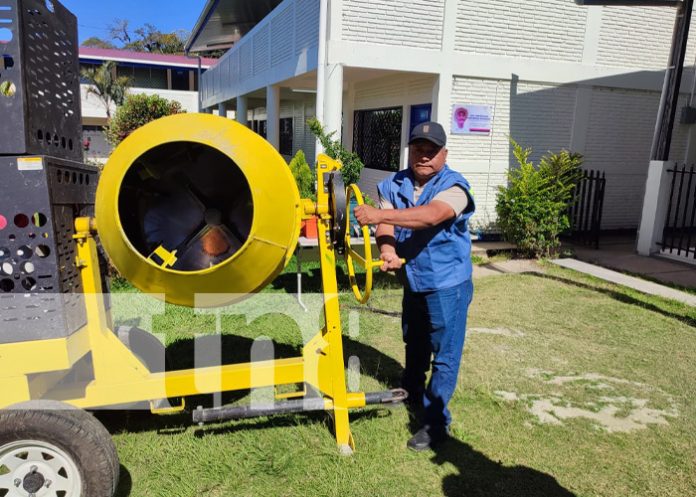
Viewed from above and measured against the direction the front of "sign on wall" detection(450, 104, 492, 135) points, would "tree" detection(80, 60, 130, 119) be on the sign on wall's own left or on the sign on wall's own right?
on the sign on wall's own right

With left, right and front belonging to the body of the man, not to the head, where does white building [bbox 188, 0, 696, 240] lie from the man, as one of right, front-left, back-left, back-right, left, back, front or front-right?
back-right

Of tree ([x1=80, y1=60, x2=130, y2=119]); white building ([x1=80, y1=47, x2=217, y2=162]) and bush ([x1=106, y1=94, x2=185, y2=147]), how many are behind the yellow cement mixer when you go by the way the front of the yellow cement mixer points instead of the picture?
3

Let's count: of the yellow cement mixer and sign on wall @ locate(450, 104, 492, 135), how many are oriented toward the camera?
2

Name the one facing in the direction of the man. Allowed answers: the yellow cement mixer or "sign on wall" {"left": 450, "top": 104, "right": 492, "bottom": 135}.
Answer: the sign on wall

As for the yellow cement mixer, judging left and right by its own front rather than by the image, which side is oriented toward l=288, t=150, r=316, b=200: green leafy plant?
back

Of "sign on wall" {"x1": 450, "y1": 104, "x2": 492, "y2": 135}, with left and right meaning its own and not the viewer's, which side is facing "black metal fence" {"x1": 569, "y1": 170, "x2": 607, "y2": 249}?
left

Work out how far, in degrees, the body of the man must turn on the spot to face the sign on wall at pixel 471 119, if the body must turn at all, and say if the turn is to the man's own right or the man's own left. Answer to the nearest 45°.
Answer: approximately 135° to the man's own right

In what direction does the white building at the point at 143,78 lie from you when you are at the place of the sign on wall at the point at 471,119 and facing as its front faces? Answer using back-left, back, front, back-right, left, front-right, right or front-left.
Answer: back-right

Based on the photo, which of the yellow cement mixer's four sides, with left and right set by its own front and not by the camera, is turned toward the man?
left

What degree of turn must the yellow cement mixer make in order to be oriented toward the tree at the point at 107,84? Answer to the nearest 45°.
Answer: approximately 180°

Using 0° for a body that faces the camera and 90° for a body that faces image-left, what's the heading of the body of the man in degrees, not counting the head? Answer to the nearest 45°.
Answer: approximately 45°

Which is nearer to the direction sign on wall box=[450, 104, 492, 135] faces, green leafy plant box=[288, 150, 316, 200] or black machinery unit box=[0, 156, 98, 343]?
the black machinery unit

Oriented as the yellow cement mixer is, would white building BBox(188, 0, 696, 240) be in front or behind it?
behind
